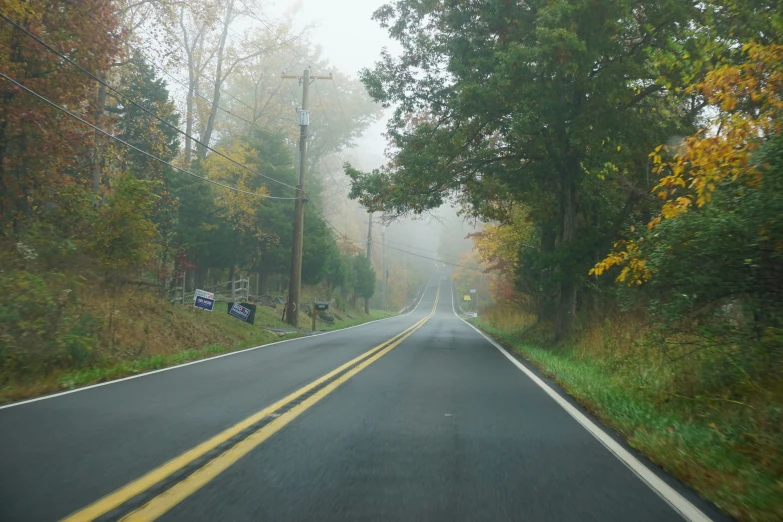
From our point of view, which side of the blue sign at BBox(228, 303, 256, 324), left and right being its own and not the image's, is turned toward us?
front

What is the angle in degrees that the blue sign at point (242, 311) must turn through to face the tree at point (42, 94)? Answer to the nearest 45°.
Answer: approximately 45° to its right

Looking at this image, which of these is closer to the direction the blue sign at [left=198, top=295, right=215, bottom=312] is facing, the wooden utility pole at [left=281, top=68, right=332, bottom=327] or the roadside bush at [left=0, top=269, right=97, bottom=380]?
the roadside bush

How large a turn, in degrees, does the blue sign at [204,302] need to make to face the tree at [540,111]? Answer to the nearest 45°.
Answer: approximately 45° to its left

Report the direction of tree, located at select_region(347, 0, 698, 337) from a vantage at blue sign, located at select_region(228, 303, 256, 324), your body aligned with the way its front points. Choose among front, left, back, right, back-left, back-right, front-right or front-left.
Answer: front-left

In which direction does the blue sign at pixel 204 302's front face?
toward the camera

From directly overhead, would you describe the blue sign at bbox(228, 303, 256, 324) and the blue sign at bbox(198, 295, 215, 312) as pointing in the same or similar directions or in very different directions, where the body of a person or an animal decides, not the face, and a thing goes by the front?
same or similar directions

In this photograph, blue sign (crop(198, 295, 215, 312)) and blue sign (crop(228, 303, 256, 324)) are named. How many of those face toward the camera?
2
